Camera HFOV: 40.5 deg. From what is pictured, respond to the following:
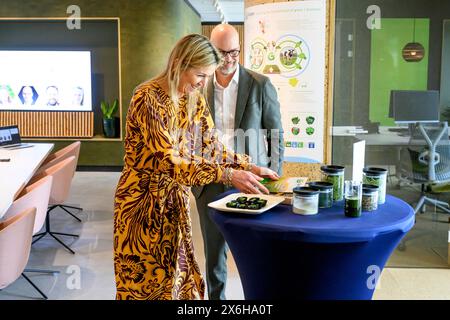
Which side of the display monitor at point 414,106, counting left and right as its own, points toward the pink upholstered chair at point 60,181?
right

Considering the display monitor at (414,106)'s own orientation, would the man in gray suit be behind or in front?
in front

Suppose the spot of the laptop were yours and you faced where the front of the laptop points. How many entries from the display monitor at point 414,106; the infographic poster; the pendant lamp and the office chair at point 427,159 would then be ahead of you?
4

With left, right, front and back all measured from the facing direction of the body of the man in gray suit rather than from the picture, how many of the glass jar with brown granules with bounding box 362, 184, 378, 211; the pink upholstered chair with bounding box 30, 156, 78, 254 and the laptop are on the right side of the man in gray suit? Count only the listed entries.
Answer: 2

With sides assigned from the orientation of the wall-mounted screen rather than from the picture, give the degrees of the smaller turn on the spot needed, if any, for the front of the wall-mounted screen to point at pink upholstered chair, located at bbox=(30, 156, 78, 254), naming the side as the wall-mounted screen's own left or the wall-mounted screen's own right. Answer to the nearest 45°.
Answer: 0° — it already faces it

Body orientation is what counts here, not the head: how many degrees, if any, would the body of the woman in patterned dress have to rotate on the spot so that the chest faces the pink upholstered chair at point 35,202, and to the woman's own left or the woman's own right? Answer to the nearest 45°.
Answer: approximately 180°

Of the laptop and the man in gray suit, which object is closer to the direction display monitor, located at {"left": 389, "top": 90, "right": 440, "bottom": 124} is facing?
the man in gray suit

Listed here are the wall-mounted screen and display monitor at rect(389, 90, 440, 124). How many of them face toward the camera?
2

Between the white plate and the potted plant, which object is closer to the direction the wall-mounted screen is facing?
the white plate

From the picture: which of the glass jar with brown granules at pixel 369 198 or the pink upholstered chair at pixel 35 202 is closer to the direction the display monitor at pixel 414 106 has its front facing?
the glass jar with brown granules

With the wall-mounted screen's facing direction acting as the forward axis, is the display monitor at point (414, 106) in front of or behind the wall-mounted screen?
in front

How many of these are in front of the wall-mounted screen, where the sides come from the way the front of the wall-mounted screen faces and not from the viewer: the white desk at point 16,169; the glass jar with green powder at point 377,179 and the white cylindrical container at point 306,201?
3

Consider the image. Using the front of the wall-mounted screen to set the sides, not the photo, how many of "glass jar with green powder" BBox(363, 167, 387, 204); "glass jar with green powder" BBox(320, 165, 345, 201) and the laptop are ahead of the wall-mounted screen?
3
